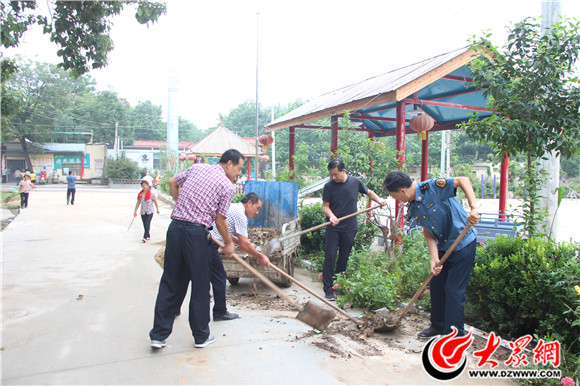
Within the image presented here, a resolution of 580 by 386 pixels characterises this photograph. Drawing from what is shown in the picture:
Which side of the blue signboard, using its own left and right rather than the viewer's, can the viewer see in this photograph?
front

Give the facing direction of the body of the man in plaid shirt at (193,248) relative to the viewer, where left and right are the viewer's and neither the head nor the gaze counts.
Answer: facing away from the viewer and to the right of the viewer

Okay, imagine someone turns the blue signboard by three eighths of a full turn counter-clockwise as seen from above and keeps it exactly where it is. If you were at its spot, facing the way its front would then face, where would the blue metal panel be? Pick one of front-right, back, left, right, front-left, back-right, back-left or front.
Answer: back-right

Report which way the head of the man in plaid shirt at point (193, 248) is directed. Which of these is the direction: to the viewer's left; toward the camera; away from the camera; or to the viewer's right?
to the viewer's right

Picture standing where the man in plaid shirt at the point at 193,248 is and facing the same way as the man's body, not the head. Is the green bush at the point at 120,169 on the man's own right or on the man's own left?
on the man's own left

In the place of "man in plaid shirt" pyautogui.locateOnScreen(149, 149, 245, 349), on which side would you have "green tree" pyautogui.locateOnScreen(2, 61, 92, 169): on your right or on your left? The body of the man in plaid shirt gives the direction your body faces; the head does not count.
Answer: on your left

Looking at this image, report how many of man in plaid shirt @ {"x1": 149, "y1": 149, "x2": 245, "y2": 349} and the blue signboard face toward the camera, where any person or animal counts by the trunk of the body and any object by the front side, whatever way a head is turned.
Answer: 1

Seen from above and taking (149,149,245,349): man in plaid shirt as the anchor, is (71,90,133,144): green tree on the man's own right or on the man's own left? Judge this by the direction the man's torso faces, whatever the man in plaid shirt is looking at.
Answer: on the man's own left
